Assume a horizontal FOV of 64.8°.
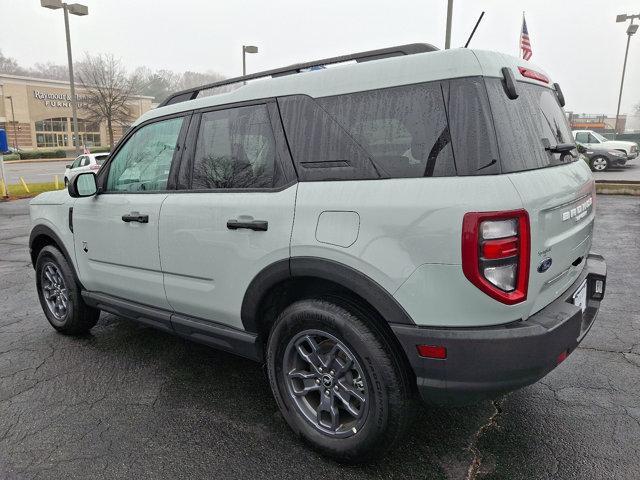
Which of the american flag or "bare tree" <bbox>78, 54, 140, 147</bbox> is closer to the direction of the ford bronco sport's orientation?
the bare tree

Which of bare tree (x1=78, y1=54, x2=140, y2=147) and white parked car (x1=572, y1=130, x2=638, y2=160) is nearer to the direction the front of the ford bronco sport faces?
the bare tree

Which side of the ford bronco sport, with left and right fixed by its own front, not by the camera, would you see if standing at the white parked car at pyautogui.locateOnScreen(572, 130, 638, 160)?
right

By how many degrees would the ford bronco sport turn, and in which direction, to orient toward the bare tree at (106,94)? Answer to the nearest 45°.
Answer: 0° — it already faces it

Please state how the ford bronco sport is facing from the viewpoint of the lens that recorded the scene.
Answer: facing away from the viewer and to the left of the viewer

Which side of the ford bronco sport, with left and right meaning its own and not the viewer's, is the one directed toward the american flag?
right
